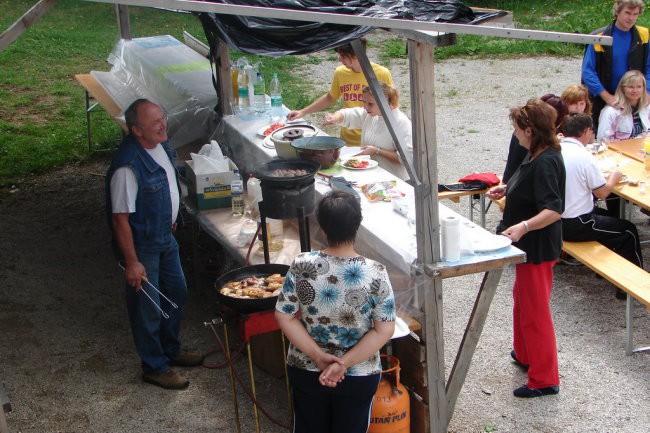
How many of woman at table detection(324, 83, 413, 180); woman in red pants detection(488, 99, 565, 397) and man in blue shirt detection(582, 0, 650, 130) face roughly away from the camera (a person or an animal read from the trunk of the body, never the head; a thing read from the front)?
0

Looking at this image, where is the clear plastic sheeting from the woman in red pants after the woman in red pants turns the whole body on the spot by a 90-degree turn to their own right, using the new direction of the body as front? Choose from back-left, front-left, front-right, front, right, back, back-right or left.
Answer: front-left

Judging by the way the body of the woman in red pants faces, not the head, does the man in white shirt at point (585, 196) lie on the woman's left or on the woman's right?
on the woman's right

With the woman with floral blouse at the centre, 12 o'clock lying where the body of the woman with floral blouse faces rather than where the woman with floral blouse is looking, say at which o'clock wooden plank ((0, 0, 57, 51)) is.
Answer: The wooden plank is roughly at 10 o'clock from the woman with floral blouse.

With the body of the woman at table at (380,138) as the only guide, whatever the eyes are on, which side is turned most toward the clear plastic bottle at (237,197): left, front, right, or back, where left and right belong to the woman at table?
front

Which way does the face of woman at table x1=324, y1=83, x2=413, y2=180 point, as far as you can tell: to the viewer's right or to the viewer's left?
to the viewer's left

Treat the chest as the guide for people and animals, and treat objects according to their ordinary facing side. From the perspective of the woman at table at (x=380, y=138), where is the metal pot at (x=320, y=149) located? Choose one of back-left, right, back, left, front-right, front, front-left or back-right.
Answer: front

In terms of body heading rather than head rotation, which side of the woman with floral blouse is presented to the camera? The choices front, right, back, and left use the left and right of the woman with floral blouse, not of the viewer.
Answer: back

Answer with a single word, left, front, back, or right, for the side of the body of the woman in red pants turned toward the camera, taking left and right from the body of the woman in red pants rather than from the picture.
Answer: left

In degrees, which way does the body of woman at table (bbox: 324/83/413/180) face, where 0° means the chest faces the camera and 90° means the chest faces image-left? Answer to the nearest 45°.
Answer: approximately 45°

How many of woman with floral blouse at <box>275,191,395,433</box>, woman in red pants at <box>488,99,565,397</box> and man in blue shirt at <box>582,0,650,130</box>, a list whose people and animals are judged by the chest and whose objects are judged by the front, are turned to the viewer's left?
1

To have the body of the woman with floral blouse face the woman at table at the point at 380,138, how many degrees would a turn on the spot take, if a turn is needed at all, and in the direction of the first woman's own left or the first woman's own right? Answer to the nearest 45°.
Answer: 0° — they already face them

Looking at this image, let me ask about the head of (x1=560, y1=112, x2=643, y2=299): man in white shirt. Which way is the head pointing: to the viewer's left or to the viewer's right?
to the viewer's right

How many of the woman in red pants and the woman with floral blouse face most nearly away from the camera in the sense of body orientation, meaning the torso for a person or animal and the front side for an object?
1

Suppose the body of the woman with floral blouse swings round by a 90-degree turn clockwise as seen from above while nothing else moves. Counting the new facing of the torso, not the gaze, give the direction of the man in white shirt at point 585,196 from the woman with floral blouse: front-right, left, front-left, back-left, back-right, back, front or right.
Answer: front-left

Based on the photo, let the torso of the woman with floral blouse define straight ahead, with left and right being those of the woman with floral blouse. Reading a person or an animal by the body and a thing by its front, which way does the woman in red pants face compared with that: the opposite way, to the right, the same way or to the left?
to the left

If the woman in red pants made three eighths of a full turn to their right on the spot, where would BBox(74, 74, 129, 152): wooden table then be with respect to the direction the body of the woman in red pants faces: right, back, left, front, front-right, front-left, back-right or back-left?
left

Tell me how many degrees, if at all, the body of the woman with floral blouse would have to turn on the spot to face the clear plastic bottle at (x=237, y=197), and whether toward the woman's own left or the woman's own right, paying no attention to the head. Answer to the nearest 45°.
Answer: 0° — they already face it

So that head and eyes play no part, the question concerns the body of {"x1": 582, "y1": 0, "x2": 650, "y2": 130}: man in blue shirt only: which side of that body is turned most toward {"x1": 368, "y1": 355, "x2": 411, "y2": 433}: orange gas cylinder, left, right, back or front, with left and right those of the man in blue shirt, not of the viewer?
front
